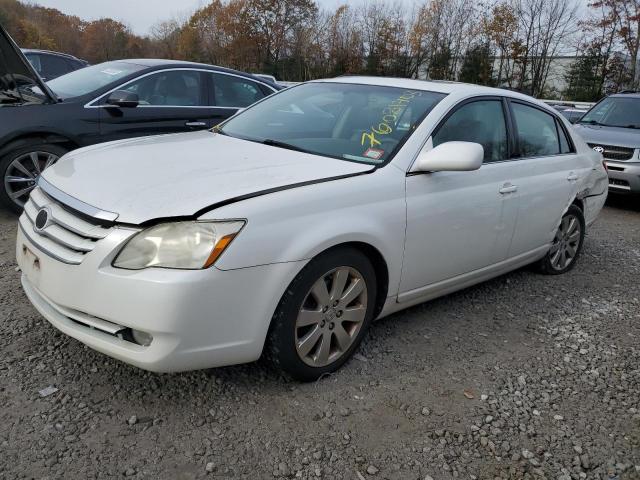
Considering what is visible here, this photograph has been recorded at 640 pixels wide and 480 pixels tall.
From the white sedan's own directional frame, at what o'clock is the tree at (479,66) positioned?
The tree is roughly at 5 o'clock from the white sedan.

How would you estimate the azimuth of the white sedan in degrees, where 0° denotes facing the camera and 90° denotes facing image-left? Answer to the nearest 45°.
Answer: approximately 45°
